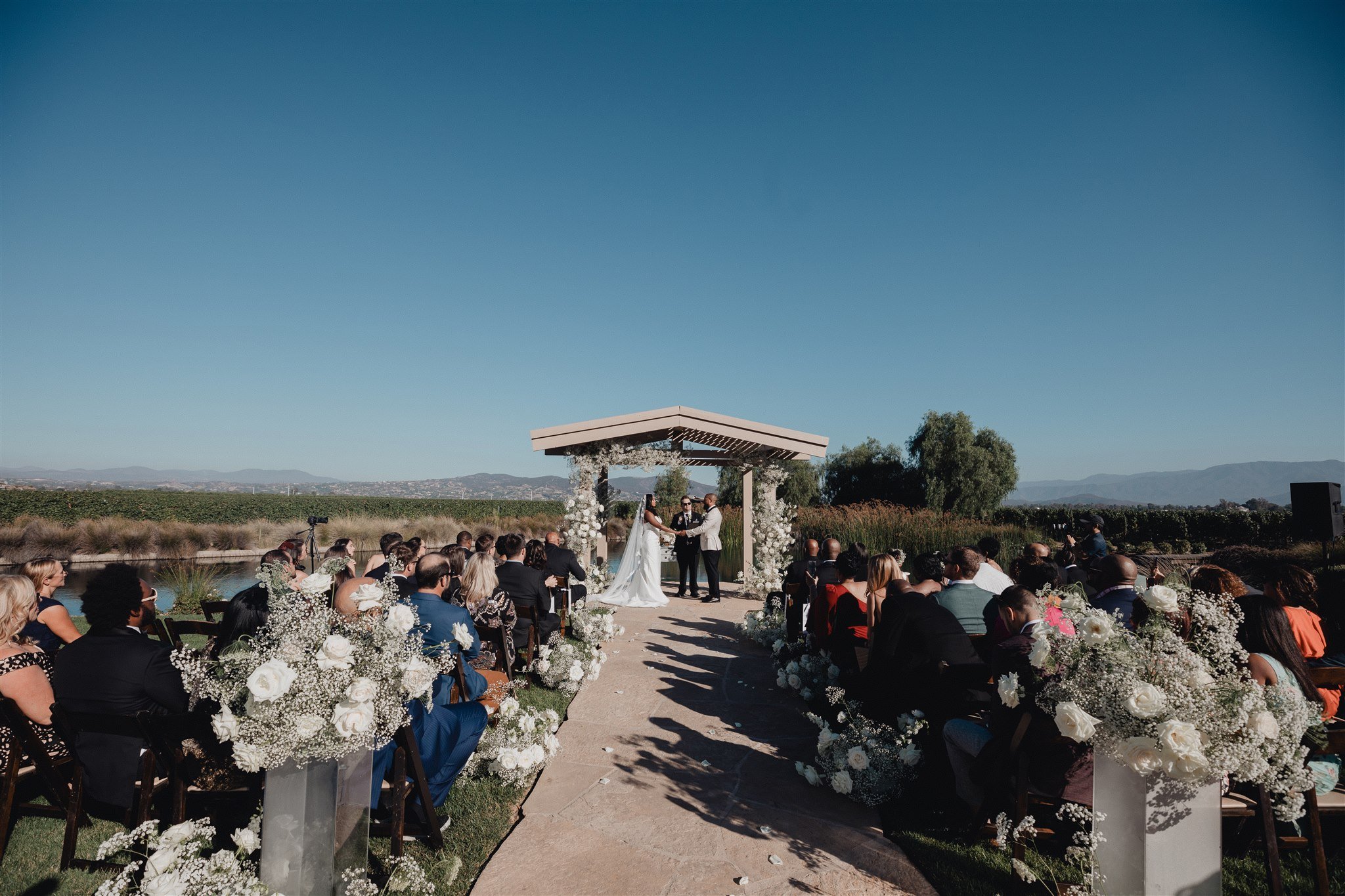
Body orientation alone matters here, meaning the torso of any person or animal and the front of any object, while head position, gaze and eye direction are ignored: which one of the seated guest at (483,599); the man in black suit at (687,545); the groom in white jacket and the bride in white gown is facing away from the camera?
the seated guest

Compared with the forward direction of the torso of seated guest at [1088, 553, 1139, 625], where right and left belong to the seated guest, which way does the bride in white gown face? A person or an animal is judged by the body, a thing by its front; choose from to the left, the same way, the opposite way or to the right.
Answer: to the right

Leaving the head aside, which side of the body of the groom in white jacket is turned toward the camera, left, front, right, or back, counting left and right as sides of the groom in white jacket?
left

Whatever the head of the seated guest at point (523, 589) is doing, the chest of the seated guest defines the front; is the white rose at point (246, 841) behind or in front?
behind

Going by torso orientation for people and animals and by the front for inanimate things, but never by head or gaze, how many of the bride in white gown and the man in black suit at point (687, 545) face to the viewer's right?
1

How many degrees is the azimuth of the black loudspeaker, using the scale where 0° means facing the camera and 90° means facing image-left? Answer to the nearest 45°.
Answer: approximately 45°

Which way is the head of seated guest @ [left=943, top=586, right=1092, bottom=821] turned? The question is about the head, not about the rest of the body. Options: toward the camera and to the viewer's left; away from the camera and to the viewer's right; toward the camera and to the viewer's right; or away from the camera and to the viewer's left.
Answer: away from the camera and to the viewer's left

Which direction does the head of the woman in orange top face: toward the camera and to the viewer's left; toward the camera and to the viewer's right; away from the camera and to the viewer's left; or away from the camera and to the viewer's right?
away from the camera and to the viewer's left

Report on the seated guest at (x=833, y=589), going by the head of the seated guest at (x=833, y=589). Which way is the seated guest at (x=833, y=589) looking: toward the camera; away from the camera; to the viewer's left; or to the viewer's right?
away from the camera

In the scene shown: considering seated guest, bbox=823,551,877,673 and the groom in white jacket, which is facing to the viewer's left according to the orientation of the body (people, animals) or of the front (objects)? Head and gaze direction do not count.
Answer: the groom in white jacket

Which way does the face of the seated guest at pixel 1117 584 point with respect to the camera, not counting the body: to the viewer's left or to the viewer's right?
to the viewer's left

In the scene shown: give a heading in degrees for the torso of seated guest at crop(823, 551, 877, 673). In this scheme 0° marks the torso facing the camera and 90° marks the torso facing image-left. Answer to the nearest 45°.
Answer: approximately 180°

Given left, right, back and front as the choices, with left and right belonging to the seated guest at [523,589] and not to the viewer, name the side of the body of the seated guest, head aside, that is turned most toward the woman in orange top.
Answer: right

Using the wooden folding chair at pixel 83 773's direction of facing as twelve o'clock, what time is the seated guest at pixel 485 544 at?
The seated guest is roughly at 12 o'clock from the wooden folding chair.
